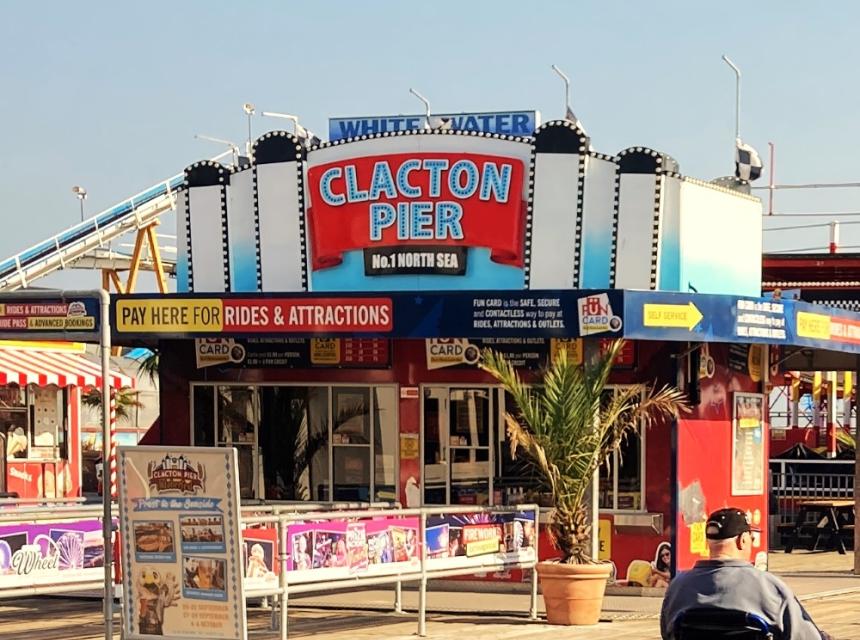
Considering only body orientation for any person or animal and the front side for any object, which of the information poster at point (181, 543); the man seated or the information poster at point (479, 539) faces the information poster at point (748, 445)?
the man seated

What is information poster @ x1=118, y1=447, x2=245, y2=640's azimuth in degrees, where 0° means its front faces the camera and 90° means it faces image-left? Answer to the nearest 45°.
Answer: approximately 0°

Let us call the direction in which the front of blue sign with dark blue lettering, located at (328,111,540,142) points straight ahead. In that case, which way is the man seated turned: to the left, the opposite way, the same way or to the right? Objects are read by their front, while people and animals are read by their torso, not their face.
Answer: the opposite way

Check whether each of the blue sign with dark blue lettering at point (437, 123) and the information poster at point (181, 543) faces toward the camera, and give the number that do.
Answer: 2

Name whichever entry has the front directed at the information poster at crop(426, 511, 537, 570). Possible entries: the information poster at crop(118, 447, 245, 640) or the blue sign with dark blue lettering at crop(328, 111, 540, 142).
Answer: the blue sign with dark blue lettering

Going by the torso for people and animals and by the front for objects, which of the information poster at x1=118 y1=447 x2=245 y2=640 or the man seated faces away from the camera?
the man seated

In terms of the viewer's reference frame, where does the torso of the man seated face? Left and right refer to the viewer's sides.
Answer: facing away from the viewer

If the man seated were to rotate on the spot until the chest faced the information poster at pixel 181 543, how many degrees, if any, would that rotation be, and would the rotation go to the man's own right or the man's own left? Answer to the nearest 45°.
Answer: approximately 45° to the man's own left

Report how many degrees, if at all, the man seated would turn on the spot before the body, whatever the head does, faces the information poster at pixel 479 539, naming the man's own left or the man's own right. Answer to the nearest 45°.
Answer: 0° — they already face it

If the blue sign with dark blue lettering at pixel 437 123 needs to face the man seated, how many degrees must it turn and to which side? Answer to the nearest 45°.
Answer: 0° — it already faces them

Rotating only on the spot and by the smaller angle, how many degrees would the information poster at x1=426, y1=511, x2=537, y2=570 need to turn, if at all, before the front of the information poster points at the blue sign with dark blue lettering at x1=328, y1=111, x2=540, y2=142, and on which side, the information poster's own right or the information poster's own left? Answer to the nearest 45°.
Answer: approximately 180°

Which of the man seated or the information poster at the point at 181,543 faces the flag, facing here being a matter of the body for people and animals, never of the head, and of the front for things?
the man seated
